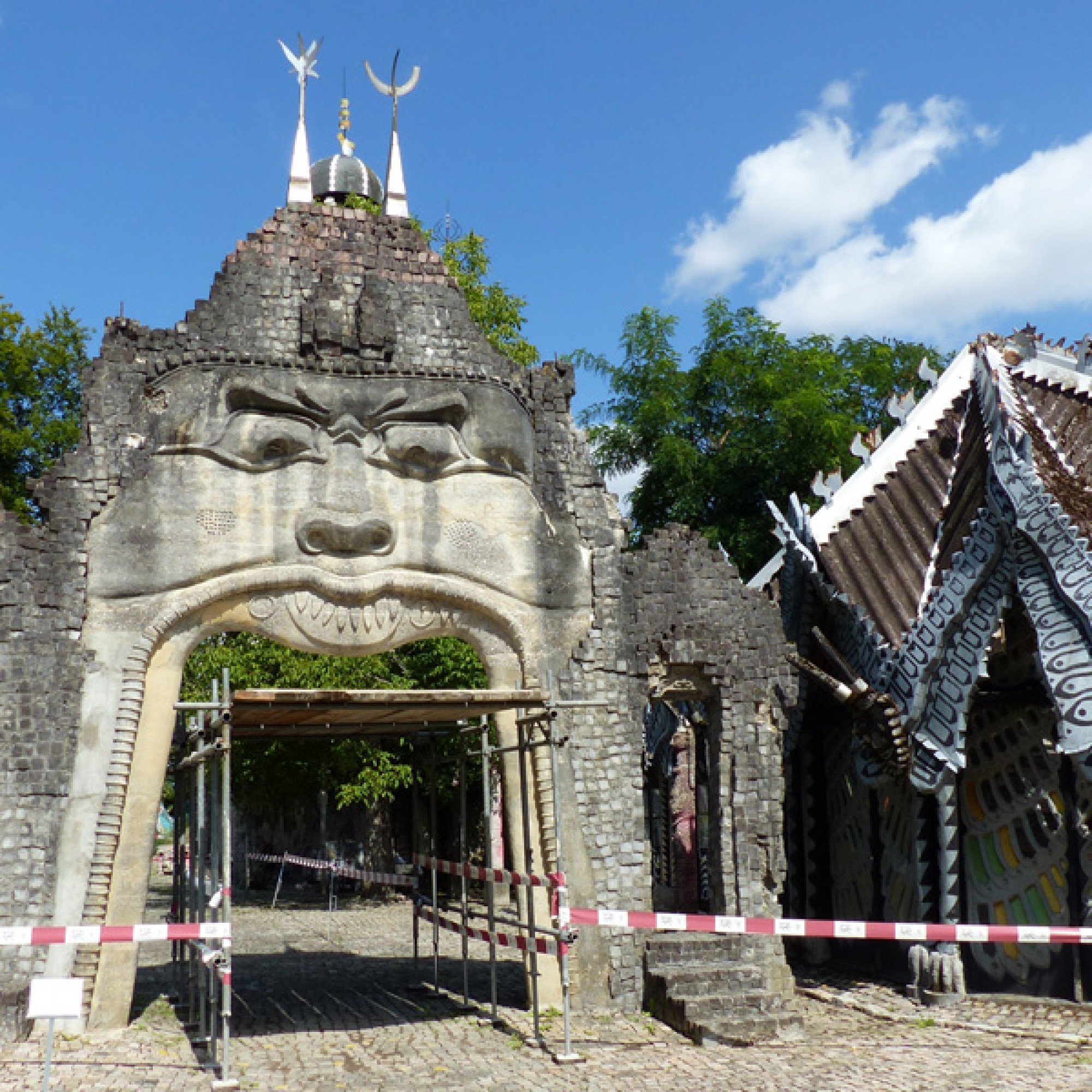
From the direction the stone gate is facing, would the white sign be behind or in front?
in front

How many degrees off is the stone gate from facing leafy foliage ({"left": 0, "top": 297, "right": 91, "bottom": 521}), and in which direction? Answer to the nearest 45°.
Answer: approximately 135° to its right

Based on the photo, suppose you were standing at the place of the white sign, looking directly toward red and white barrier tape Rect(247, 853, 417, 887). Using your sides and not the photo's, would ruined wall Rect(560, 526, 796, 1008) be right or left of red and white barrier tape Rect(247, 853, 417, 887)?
right

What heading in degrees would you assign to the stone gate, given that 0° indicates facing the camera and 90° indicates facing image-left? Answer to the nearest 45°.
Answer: approximately 0°

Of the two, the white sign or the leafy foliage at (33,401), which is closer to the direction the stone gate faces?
the white sign

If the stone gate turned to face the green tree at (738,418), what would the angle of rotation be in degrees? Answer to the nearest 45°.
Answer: approximately 135° to its left

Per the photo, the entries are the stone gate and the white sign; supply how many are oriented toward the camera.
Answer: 2

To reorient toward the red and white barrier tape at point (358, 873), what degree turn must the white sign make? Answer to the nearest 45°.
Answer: approximately 180°
